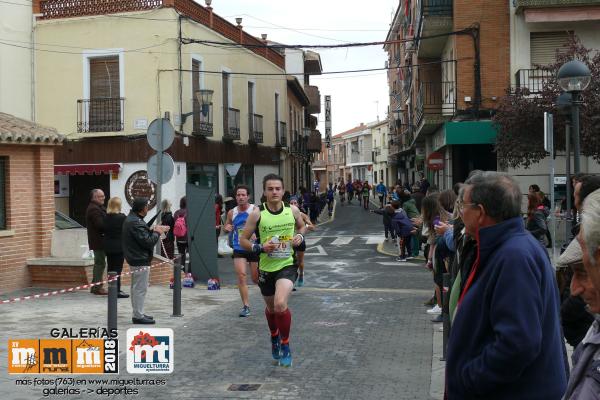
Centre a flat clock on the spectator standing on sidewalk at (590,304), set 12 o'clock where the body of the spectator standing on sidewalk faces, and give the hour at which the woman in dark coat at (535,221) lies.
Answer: The woman in dark coat is roughly at 3 o'clock from the spectator standing on sidewalk.

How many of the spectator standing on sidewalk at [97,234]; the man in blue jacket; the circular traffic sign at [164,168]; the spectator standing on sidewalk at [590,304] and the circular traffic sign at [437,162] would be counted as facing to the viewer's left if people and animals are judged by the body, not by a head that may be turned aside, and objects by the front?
2

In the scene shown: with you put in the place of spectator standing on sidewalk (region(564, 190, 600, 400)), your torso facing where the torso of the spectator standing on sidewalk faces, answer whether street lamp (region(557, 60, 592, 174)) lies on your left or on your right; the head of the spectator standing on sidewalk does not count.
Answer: on your right

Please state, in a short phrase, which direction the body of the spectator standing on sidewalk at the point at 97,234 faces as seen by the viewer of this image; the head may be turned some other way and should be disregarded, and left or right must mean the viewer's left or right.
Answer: facing to the right of the viewer

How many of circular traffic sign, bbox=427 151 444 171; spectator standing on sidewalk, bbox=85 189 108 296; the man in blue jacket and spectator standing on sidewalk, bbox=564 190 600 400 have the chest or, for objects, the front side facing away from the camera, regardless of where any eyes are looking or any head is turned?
0

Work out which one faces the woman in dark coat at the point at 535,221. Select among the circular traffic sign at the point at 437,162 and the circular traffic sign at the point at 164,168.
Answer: the circular traffic sign at the point at 437,162

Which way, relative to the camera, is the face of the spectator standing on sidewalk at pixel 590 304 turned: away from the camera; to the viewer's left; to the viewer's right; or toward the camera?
to the viewer's left

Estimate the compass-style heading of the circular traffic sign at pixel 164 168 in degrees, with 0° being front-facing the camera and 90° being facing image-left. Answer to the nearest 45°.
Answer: approximately 180°

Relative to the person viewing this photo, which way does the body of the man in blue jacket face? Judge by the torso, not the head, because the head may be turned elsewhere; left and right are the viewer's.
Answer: facing to the left of the viewer

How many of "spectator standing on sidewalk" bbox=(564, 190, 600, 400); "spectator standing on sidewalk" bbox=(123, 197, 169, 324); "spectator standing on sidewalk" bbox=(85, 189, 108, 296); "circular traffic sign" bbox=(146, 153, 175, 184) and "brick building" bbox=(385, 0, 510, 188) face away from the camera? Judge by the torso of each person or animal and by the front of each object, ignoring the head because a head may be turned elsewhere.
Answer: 1

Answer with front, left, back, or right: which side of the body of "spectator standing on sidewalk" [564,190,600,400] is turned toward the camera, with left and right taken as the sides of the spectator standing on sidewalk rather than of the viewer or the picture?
left

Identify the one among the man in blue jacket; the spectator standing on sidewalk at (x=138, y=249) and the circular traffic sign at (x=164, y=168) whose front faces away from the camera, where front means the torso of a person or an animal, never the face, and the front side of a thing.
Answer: the circular traffic sign

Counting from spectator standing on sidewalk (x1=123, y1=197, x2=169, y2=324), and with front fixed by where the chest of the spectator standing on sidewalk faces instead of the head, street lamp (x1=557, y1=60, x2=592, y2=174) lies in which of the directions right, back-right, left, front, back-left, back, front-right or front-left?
front

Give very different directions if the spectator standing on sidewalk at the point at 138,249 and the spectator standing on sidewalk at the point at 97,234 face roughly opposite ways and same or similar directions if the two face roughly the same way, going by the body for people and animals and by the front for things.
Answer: same or similar directions

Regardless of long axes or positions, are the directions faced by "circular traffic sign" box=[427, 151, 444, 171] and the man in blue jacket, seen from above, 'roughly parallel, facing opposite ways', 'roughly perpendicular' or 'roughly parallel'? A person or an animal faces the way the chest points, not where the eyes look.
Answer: roughly perpendicular

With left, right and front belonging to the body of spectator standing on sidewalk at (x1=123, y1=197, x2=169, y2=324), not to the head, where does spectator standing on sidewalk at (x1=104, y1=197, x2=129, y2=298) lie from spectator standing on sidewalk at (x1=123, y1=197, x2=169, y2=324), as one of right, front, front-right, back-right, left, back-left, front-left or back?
left
